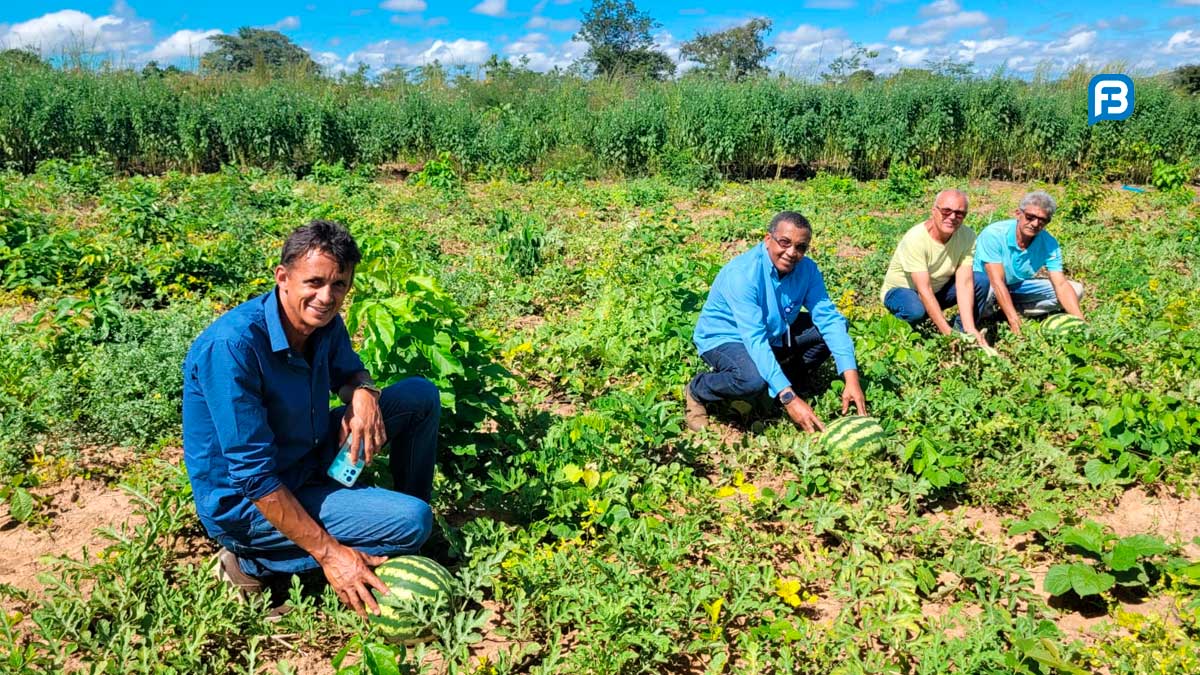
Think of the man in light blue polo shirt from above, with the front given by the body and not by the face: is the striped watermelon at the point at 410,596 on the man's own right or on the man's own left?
on the man's own right

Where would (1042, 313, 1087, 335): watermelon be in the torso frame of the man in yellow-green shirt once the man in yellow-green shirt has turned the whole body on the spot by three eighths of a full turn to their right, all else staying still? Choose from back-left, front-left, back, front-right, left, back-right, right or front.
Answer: back

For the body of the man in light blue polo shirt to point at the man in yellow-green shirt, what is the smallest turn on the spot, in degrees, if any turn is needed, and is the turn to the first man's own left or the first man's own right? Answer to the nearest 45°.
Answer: approximately 90° to the first man's own right

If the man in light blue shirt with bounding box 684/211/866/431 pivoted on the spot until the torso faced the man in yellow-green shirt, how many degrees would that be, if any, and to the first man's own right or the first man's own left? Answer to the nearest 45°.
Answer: approximately 90° to the first man's own left

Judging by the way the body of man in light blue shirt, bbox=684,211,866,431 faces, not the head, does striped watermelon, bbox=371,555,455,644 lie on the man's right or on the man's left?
on the man's right

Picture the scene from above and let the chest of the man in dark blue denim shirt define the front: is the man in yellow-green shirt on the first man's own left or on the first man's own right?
on the first man's own left

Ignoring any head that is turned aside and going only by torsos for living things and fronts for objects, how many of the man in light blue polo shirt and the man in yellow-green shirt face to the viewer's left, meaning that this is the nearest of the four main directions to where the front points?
0

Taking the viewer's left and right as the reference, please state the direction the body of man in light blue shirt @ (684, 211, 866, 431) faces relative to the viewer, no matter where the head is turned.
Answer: facing the viewer and to the right of the viewer

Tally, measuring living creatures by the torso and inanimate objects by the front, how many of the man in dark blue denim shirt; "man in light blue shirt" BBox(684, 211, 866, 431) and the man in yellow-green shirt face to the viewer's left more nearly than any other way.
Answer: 0

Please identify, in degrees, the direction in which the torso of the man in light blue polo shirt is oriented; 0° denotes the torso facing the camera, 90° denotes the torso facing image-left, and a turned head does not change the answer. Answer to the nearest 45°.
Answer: approximately 315°

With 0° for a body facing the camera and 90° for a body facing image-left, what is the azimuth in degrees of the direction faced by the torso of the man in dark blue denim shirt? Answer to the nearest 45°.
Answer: approximately 315°

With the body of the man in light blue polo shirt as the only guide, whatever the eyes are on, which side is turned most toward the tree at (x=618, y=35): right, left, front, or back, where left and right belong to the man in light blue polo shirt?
back
